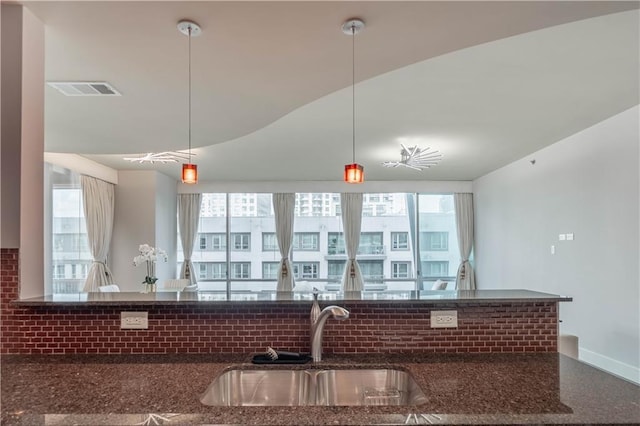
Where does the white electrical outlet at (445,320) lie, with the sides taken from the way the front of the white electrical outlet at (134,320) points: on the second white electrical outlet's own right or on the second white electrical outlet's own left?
on the second white electrical outlet's own left

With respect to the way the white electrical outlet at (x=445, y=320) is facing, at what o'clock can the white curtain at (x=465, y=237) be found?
The white curtain is roughly at 6 o'clock from the white electrical outlet.

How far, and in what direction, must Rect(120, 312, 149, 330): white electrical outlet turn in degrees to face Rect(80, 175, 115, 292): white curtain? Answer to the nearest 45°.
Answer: approximately 180°

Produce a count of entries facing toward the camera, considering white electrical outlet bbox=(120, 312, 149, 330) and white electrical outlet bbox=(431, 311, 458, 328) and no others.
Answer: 2

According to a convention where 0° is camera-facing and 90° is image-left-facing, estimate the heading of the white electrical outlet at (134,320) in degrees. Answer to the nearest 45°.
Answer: approximately 0°

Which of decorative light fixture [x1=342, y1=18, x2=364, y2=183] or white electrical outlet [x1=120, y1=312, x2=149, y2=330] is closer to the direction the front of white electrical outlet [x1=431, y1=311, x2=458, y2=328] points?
the white electrical outlet

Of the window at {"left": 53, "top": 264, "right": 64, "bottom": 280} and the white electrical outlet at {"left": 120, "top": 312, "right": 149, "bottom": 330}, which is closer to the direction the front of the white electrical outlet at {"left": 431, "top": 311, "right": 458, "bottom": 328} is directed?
the white electrical outlet

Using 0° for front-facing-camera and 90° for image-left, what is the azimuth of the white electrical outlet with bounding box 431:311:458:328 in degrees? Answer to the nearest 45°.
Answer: approximately 0°

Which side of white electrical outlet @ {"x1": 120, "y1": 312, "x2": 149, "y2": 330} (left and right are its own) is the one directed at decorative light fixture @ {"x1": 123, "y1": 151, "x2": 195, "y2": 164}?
back
